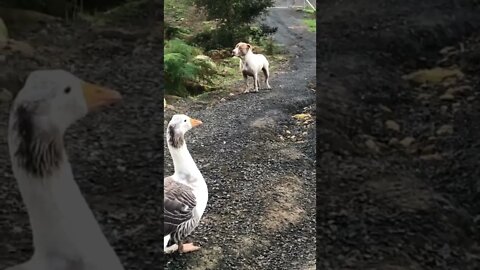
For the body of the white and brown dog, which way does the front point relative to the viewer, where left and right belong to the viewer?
facing the viewer and to the left of the viewer

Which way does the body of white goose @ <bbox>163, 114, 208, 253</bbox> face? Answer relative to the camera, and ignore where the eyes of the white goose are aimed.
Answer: to the viewer's right
